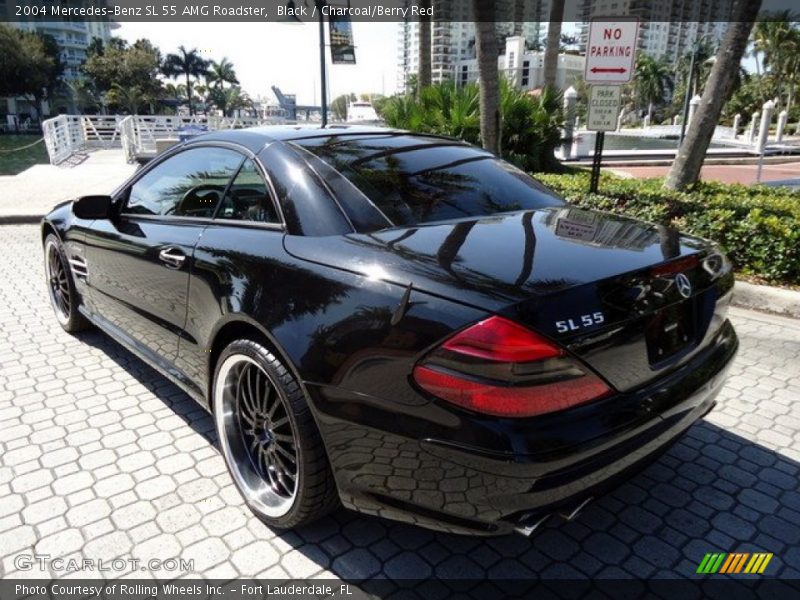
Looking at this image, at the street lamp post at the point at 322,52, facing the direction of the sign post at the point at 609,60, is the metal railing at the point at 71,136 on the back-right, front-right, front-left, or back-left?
back-right

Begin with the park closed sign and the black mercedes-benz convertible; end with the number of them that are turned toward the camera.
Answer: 1

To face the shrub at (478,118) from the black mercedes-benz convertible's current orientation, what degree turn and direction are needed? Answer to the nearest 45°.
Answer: approximately 45° to its right

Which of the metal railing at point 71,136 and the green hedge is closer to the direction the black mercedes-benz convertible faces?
the metal railing

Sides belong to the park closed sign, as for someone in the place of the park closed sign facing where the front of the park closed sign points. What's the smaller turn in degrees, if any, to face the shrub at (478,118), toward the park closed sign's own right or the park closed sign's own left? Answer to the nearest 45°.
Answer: approximately 135° to the park closed sign's own right

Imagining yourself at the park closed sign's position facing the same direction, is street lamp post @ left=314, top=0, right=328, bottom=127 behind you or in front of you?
behind

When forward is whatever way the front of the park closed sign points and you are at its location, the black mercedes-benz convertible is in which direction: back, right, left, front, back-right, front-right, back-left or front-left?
front

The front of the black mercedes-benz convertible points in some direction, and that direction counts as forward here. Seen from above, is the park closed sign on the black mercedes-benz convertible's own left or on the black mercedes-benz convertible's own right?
on the black mercedes-benz convertible's own right

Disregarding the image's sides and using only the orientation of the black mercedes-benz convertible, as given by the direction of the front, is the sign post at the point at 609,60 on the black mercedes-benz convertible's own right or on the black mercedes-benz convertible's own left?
on the black mercedes-benz convertible's own right

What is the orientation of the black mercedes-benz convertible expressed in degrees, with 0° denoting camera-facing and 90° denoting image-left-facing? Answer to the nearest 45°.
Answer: approximately 135°

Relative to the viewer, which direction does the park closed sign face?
toward the camera
